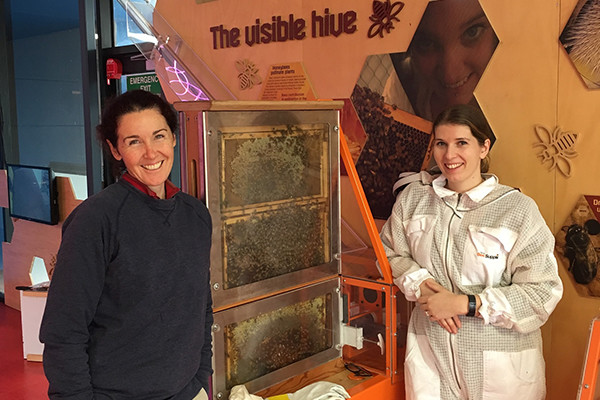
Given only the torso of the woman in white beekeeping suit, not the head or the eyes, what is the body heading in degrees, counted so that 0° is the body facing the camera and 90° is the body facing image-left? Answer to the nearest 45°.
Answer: approximately 45°

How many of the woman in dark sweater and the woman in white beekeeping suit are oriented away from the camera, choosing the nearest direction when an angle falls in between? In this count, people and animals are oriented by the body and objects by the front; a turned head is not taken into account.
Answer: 0

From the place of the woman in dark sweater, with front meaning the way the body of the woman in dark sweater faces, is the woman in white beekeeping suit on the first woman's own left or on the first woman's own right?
on the first woman's own left

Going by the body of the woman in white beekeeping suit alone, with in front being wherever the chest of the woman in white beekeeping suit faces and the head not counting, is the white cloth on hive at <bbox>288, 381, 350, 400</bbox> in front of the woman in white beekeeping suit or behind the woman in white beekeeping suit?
in front

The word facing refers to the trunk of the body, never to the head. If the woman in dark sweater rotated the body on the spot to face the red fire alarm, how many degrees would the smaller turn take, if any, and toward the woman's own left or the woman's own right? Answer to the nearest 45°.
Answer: approximately 135° to the woman's own left

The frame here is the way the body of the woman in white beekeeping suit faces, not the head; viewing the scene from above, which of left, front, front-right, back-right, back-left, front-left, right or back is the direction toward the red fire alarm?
right

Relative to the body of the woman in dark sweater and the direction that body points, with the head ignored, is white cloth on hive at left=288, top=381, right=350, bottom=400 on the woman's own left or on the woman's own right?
on the woman's own left

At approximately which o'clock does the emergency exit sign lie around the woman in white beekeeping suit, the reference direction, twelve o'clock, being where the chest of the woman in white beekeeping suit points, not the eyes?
The emergency exit sign is roughly at 3 o'clock from the woman in white beekeeping suit.

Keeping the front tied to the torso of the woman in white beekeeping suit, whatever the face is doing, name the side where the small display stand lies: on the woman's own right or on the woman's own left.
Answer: on the woman's own right

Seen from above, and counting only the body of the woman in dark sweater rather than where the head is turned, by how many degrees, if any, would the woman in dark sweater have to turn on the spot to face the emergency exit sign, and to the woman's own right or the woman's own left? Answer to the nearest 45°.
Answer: approximately 135° to the woman's own left

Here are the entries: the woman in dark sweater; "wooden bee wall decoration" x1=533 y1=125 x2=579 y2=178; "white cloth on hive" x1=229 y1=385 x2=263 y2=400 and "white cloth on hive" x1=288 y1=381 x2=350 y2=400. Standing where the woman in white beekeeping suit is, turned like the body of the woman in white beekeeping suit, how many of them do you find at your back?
1

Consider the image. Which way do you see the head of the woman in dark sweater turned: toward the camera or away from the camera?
toward the camera
